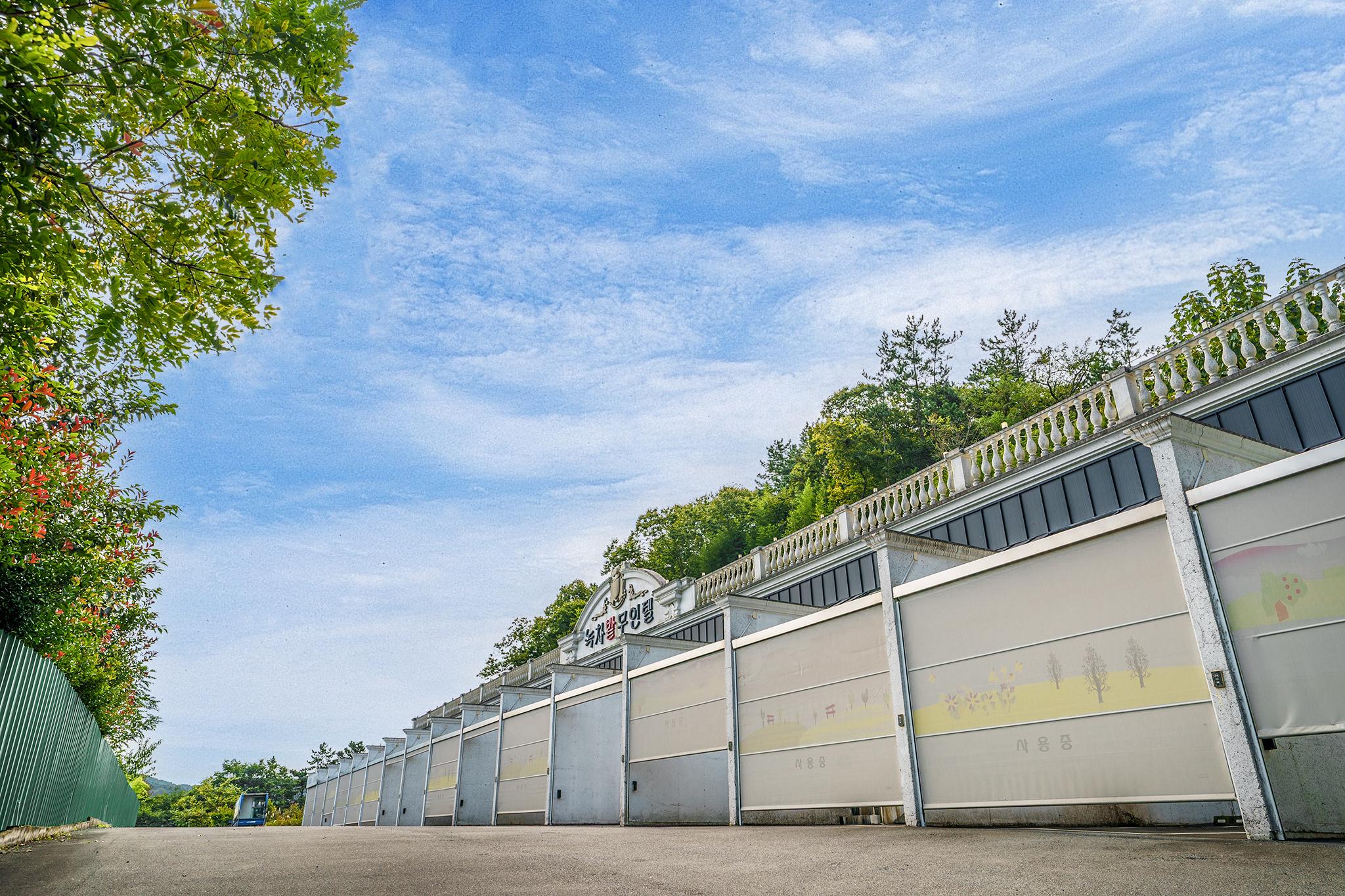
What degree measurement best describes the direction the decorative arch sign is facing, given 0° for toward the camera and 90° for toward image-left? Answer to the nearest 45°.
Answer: approximately 45°

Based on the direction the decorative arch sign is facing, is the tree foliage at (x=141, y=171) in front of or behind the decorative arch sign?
in front

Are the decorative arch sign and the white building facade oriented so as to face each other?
no

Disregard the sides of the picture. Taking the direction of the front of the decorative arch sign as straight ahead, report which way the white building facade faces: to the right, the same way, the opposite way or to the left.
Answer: the same way

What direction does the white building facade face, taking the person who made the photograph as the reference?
facing the viewer and to the left of the viewer

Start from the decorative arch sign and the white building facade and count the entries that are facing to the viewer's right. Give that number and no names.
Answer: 0

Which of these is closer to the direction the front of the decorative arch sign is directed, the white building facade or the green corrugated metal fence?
the green corrugated metal fence

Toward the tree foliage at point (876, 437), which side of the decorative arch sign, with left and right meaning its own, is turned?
back

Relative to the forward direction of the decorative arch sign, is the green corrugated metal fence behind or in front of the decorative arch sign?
in front

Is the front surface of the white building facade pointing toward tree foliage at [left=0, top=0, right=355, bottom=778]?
yes

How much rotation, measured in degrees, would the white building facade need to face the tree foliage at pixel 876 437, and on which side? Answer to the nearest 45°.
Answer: approximately 135° to its right
